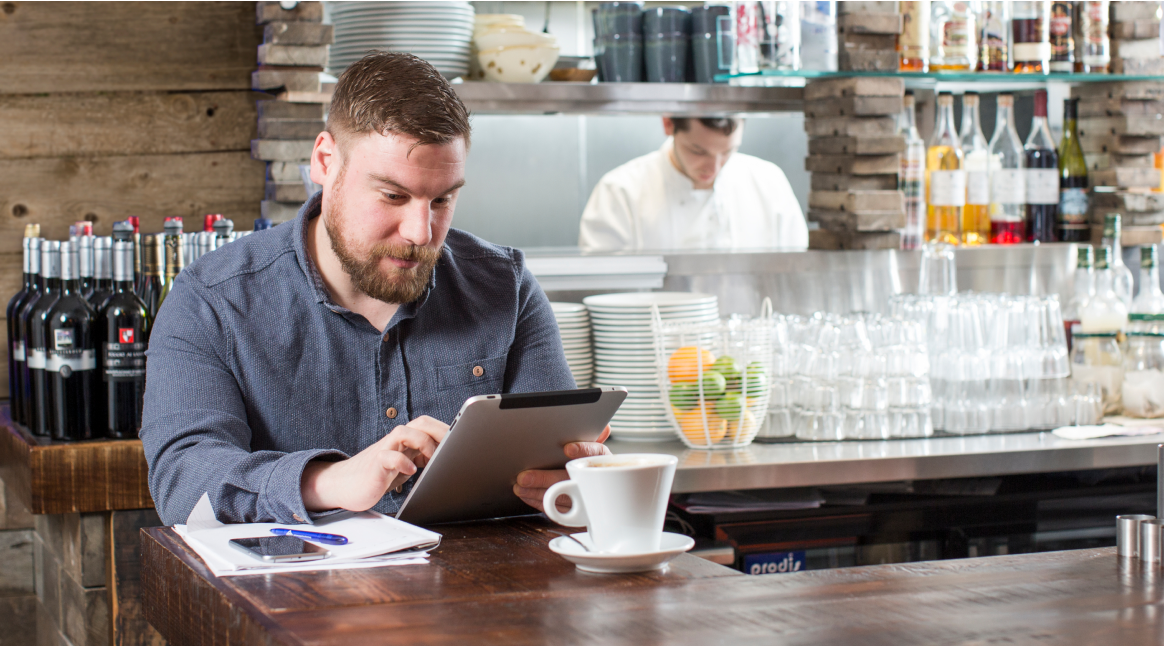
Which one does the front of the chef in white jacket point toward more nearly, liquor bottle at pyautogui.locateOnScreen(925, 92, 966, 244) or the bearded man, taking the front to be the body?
the bearded man

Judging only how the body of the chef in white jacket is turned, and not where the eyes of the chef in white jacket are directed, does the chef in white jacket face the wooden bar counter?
yes

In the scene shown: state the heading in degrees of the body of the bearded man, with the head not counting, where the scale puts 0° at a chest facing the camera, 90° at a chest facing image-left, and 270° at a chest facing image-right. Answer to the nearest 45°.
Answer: approximately 315°

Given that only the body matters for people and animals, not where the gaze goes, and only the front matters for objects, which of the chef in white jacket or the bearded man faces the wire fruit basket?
the chef in white jacket

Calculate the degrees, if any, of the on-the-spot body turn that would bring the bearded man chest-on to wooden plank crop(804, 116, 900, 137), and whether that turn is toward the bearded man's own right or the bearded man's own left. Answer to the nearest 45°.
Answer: approximately 90° to the bearded man's own left

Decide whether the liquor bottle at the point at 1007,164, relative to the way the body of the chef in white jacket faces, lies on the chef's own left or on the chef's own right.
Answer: on the chef's own left

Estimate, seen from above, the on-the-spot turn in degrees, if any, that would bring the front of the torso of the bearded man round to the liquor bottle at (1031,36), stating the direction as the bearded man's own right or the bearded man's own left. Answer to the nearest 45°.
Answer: approximately 90° to the bearded man's own left

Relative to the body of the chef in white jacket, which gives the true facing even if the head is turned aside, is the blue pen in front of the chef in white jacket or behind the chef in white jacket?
in front

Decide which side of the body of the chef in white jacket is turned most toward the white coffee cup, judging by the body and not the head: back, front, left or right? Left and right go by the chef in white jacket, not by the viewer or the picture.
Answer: front

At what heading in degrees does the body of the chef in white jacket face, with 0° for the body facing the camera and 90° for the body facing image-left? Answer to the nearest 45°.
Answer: approximately 0°

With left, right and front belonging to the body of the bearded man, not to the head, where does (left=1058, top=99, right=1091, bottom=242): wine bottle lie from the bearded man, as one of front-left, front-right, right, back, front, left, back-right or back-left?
left

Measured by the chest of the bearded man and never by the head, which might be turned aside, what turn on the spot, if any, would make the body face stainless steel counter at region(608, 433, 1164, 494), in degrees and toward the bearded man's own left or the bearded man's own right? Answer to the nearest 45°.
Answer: approximately 90° to the bearded man's own left

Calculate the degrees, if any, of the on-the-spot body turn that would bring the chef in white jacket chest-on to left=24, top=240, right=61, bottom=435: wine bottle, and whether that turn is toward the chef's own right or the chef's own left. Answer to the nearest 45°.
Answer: approximately 45° to the chef's own right

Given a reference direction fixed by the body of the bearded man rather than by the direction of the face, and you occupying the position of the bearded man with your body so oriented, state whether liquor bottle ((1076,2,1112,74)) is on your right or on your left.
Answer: on your left
